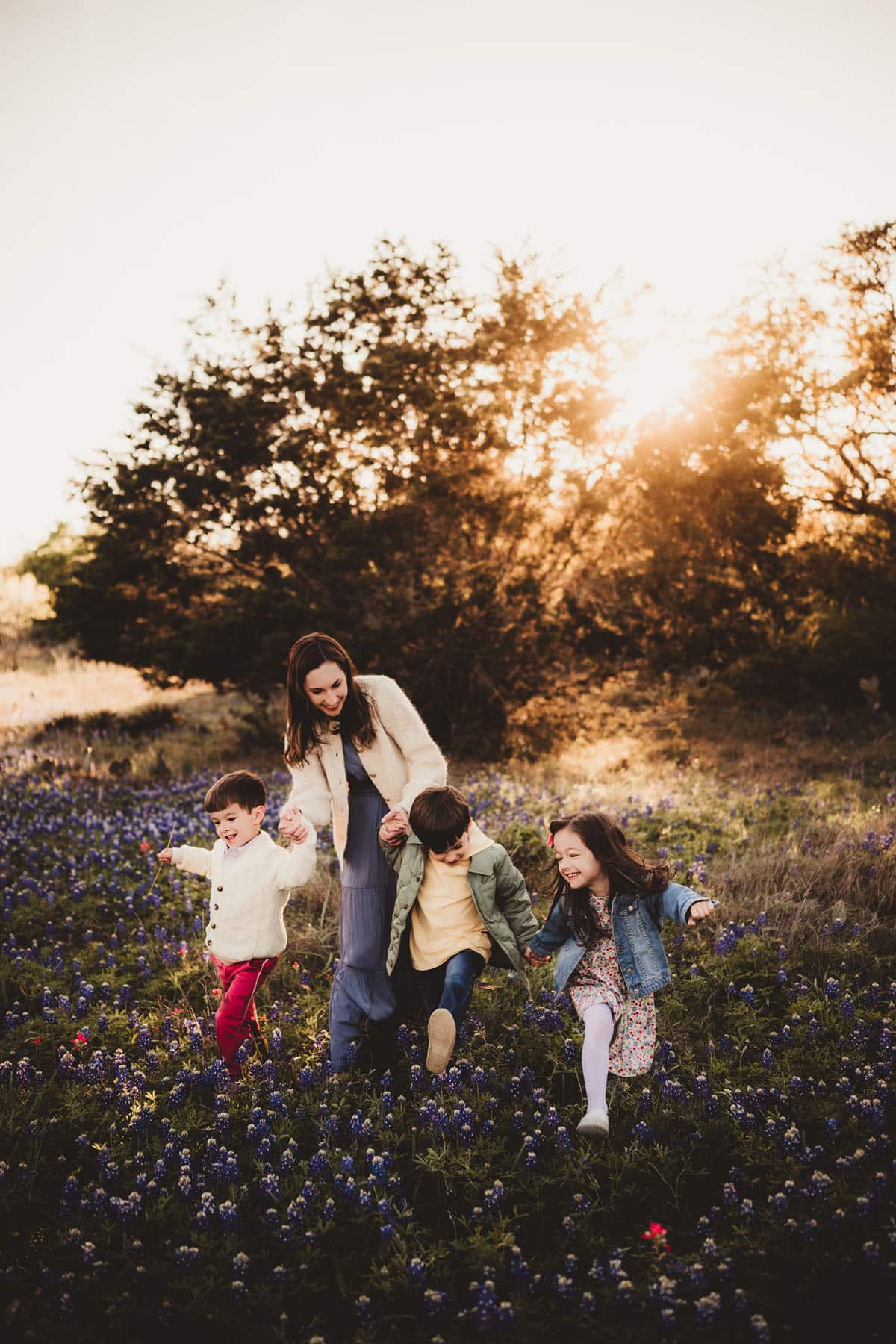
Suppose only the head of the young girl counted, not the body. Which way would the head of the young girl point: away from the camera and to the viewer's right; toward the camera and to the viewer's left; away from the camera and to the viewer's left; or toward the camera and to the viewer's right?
toward the camera and to the viewer's left

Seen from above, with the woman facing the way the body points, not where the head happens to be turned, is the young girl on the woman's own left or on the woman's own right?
on the woman's own left

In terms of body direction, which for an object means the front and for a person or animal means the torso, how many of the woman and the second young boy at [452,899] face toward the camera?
2

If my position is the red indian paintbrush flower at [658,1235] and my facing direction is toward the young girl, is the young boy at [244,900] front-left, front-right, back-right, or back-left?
front-left

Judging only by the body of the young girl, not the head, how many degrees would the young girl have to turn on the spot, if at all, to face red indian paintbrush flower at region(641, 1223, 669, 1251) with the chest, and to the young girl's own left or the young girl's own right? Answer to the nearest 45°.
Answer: approximately 45° to the young girl's own left

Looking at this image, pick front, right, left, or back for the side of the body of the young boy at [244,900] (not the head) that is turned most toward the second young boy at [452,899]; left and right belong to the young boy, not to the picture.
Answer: left

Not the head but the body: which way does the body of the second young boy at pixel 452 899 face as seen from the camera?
toward the camera

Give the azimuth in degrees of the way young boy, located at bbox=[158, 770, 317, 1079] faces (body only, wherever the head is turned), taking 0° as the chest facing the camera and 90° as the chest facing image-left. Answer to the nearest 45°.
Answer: approximately 45°

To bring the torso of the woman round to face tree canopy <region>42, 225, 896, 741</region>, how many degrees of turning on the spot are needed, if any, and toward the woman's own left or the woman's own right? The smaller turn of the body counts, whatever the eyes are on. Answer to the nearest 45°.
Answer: approximately 180°
